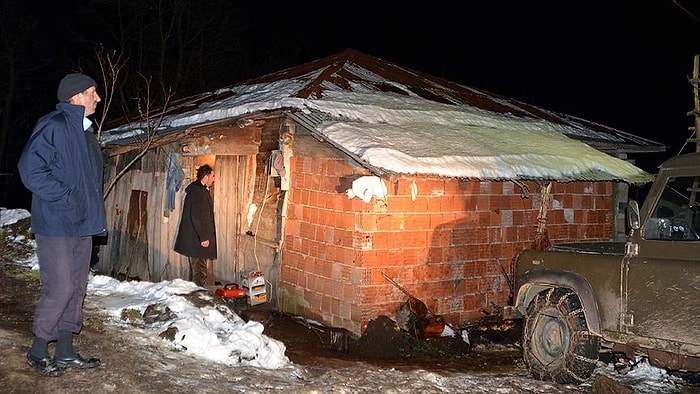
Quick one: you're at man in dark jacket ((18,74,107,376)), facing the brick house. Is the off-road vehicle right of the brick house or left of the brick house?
right

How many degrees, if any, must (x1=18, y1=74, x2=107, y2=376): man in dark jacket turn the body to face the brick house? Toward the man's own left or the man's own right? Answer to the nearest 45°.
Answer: approximately 45° to the man's own left

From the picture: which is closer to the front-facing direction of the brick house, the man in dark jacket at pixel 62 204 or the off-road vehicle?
the man in dark jacket

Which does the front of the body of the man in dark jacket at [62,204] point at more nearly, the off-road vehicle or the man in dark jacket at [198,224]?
the off-road vehicle

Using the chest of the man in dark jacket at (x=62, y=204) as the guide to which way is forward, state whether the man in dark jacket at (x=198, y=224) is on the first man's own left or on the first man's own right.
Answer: on the first man's own left

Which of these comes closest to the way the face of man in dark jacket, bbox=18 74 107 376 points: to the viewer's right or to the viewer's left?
to the viewer's right

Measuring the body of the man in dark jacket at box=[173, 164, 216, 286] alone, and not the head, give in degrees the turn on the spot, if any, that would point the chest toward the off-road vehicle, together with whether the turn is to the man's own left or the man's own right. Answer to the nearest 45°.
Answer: approximately 45° to the man's own right

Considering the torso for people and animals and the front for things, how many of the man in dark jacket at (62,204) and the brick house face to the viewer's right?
1

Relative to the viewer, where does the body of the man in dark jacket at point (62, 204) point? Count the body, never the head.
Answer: to the viewer's right

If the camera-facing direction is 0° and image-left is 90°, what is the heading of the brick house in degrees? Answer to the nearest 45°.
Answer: approximately 45°
